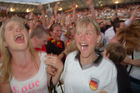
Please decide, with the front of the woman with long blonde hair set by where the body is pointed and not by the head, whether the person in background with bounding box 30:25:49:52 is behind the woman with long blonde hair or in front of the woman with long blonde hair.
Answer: behind

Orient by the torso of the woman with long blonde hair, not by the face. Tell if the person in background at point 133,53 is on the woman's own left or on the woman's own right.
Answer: on the woman's own left

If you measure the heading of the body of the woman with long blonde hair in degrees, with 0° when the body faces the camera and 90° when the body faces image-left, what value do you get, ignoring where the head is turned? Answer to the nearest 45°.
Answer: approximately 0°

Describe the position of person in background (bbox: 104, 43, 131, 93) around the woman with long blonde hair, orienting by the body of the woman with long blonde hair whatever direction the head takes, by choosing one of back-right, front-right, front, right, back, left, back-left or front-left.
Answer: left
